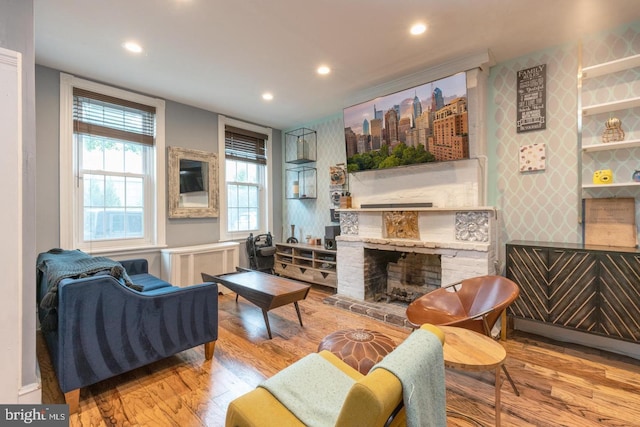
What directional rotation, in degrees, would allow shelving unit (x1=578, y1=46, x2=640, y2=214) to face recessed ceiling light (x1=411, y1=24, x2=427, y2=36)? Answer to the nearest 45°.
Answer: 0° — it already faces it

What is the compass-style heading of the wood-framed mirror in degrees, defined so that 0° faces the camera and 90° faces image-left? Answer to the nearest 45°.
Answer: approximately 315°

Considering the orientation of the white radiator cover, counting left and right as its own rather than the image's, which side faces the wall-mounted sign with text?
front

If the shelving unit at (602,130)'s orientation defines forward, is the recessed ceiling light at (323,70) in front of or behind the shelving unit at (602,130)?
in front

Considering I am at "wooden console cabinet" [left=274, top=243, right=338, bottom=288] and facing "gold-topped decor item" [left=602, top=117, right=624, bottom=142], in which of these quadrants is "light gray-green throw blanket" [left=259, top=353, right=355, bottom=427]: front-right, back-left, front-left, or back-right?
front-right

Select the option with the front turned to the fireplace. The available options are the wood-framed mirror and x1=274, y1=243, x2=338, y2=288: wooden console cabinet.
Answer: the wood-framed mirror

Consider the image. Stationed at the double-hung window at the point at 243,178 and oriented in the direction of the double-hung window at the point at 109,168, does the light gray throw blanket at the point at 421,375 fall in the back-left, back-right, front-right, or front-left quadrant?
front-left

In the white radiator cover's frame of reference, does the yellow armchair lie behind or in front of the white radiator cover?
in front

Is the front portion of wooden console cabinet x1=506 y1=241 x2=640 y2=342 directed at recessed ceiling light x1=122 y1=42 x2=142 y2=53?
yes

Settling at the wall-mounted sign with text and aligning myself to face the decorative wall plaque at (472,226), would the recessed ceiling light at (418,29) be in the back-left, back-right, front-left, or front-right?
front-left

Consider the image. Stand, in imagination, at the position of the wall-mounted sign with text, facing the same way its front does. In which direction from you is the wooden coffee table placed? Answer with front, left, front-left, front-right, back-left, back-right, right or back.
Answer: front

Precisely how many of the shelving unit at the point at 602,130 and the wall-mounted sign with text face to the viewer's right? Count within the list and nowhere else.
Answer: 0

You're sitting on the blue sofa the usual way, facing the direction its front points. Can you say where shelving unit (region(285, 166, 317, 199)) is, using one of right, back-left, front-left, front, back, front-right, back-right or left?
front

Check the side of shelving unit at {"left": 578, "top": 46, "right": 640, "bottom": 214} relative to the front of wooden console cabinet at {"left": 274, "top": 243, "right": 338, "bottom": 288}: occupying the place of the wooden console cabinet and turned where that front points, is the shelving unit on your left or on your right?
on your left

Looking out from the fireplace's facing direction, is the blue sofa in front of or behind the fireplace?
in front
